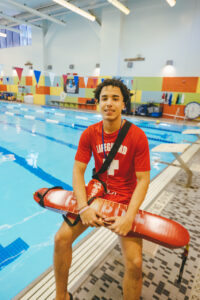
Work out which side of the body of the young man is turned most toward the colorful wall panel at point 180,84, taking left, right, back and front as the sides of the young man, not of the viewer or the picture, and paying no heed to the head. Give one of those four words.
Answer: back

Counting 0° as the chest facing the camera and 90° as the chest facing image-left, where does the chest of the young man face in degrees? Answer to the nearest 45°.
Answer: approximately 0°

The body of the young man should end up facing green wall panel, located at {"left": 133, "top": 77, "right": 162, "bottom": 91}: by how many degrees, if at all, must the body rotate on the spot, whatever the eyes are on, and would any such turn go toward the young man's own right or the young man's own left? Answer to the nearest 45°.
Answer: approximately 180°

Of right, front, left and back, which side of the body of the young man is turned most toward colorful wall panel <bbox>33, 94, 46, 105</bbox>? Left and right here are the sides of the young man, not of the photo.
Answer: back

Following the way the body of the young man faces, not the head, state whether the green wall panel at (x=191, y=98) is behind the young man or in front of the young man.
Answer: behind

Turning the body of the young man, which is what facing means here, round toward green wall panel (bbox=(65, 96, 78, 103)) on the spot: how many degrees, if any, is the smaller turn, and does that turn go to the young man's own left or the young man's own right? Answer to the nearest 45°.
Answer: approximately 180°

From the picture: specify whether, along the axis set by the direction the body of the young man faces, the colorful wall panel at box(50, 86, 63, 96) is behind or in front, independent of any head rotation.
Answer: behind
